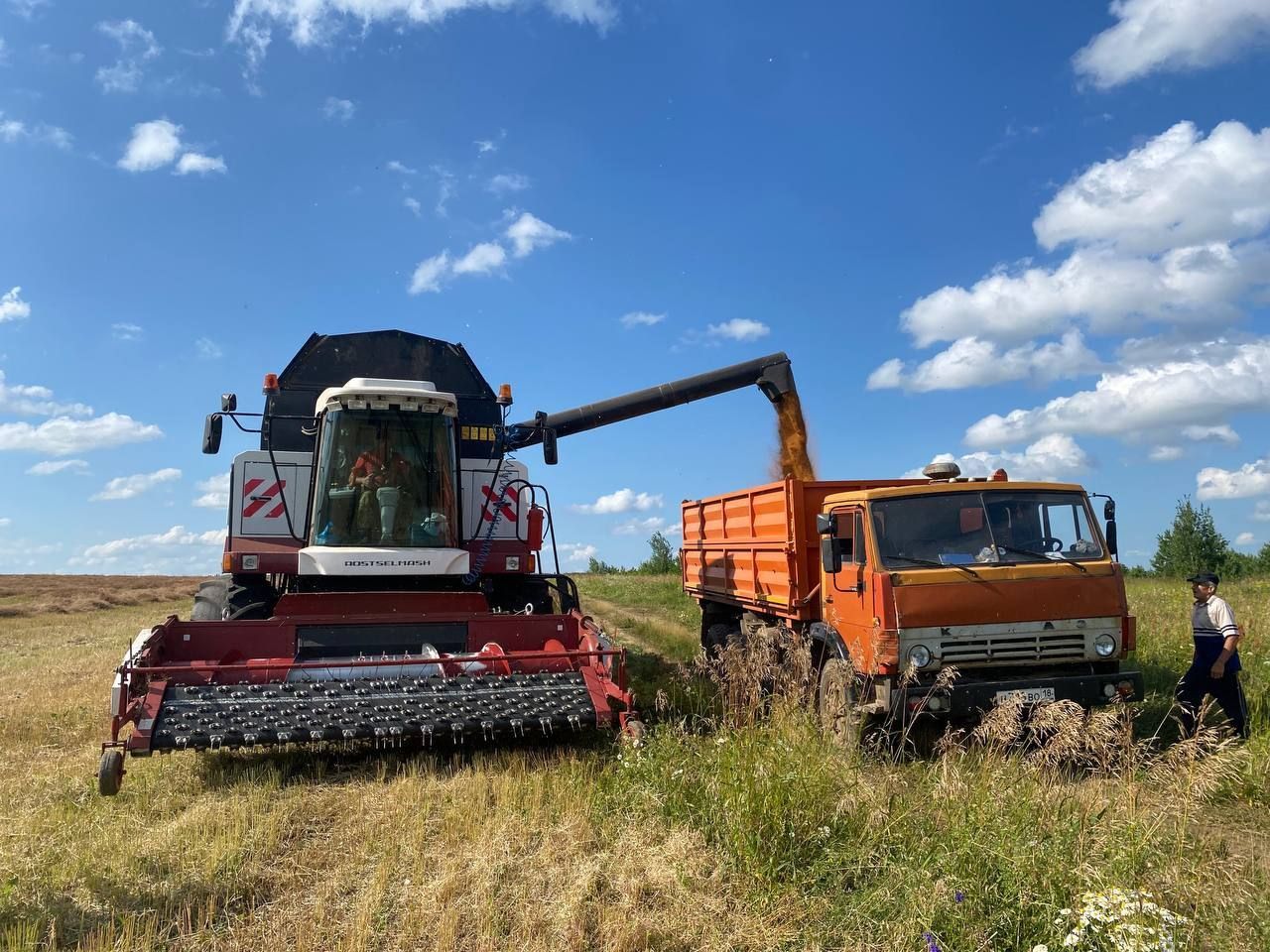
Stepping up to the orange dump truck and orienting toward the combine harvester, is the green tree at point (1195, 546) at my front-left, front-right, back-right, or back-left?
back-right

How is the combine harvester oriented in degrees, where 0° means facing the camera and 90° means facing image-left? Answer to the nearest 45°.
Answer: approximately 0°

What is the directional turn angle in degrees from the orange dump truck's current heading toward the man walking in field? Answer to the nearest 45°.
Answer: approximately 90° to its left

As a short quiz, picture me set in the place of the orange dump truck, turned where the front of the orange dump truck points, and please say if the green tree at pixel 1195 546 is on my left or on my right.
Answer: on my left

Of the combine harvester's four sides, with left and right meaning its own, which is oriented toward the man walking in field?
left

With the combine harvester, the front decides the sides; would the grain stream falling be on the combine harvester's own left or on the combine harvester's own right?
on the combine harvester's own left

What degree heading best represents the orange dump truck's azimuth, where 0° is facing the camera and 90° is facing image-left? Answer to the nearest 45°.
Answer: approximately 315°

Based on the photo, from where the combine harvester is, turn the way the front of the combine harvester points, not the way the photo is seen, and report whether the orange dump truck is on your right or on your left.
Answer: on your left
